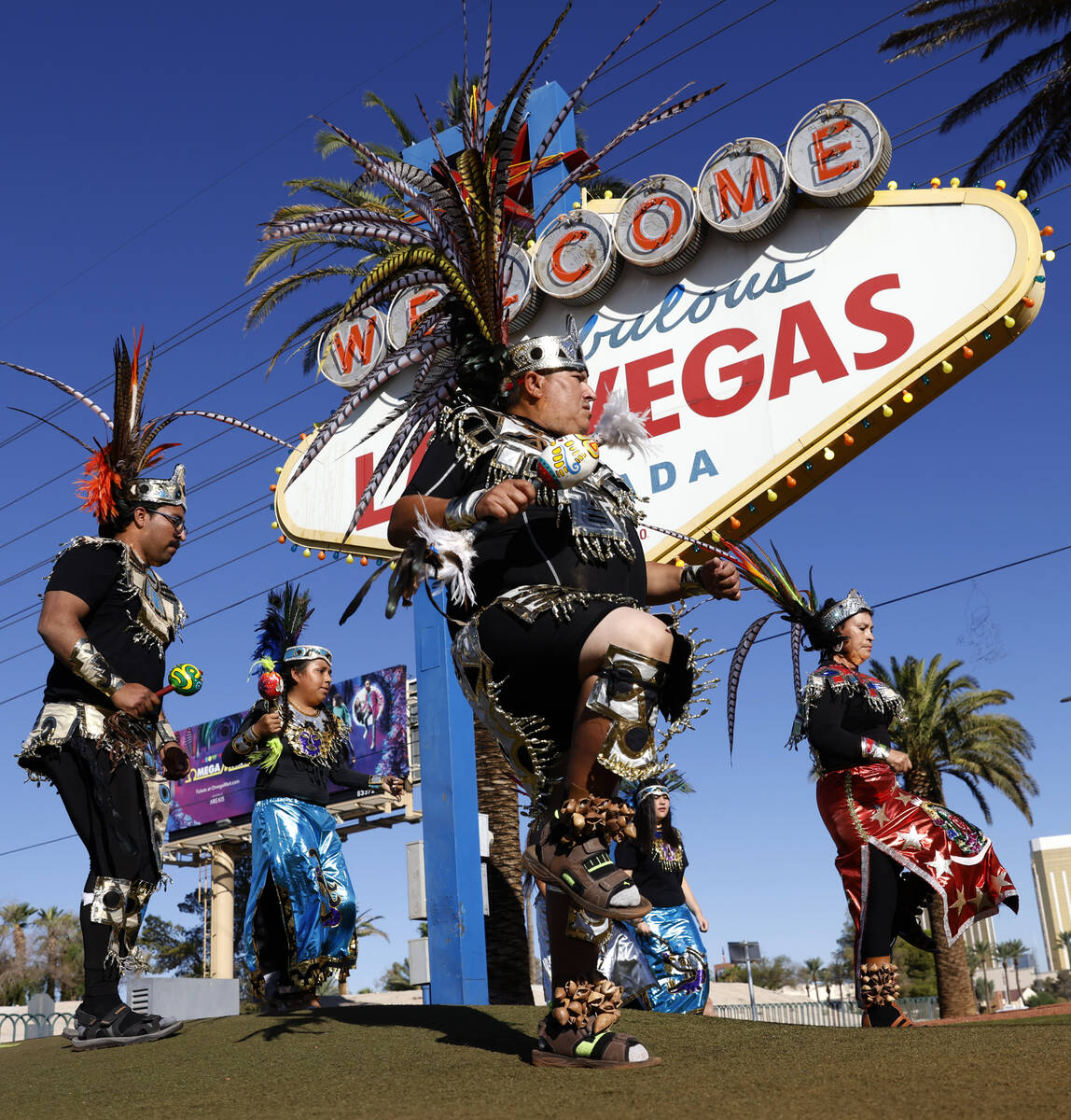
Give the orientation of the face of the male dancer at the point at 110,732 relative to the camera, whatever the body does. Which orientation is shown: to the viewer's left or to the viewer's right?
to the viewer's right

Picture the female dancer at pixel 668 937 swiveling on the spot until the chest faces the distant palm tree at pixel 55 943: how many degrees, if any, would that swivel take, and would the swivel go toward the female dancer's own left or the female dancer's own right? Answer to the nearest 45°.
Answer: approximately 180°

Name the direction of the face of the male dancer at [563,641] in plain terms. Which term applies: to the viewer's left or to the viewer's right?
to the viewer's right

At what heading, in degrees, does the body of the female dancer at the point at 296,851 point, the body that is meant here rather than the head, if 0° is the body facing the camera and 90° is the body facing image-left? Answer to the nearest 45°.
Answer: approximately 315°

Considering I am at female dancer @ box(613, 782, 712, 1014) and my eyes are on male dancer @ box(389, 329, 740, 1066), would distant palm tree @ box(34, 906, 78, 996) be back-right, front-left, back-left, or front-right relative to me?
back-right

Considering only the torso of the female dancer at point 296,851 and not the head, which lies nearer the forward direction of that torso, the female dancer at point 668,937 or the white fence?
the female dancer

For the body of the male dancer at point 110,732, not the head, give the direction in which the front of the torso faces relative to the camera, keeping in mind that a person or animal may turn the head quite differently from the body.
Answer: to the viewer's right

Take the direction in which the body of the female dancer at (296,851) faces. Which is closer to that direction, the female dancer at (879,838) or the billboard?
the female dancer

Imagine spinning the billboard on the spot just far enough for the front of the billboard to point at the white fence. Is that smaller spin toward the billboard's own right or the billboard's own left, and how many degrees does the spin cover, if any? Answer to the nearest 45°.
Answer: approximately 45° to the billboard's own left
